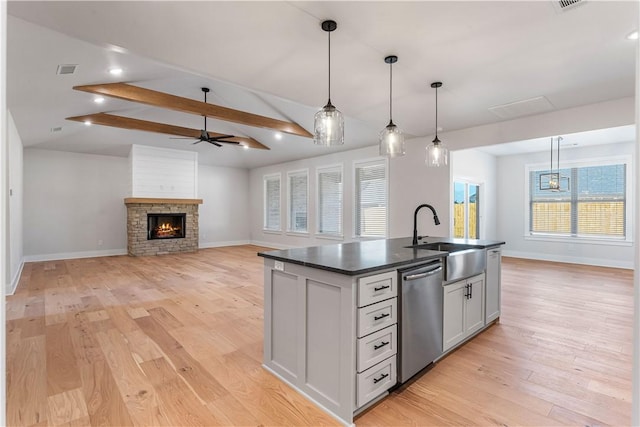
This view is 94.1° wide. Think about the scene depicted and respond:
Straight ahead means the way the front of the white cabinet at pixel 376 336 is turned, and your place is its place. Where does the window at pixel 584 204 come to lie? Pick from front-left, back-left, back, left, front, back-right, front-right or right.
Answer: left

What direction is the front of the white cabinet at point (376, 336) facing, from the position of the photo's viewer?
facing the viewer and to the right of the viewer

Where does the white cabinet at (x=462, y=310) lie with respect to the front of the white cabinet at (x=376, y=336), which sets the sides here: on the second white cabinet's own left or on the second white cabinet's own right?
on the second white cabinet's own left

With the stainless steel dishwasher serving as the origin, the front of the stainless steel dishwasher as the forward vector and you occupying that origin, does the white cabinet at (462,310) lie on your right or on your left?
on your left
